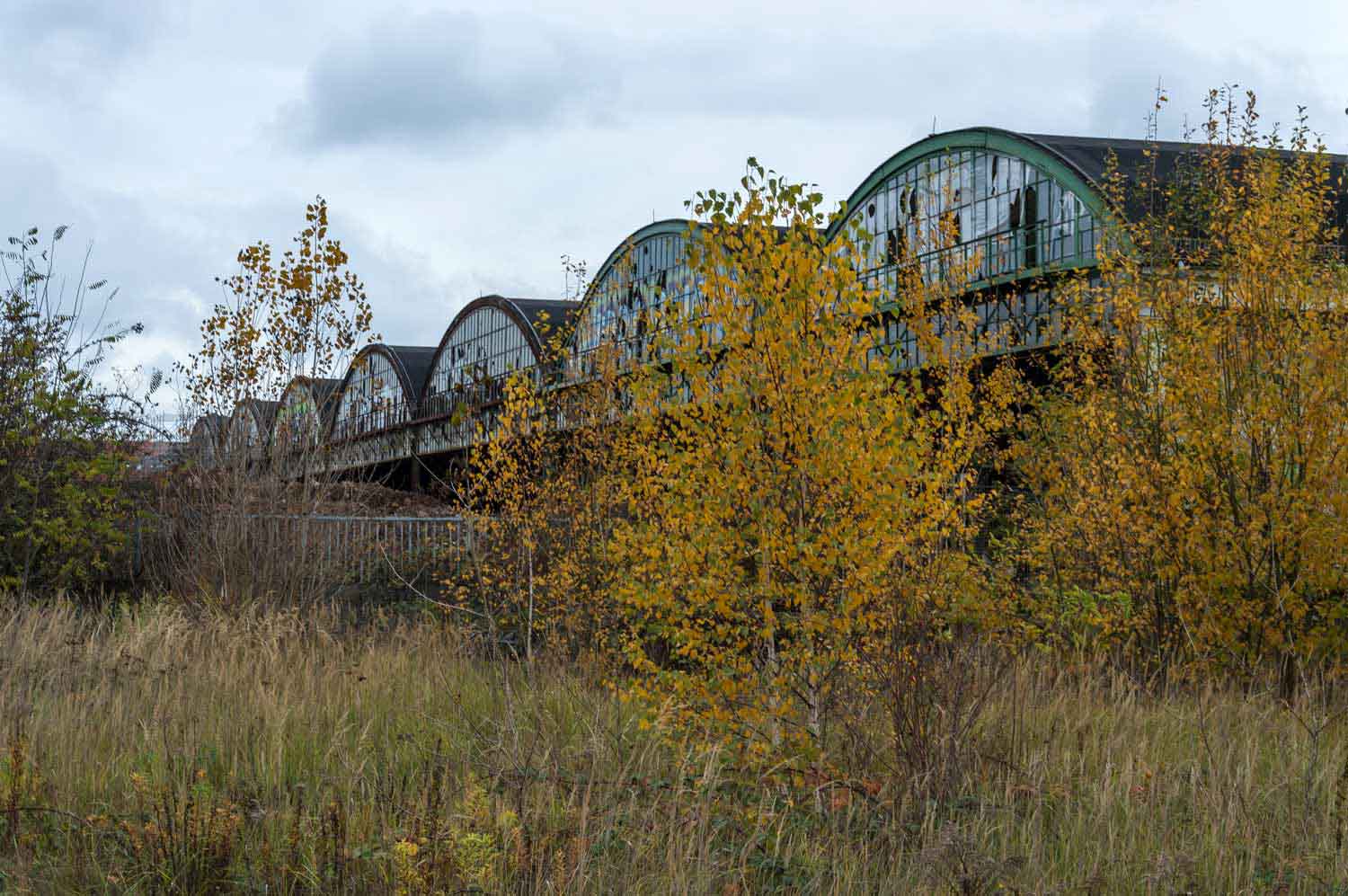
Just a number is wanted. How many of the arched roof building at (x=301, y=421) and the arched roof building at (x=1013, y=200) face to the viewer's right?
0

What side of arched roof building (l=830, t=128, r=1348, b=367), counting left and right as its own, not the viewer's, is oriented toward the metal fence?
front

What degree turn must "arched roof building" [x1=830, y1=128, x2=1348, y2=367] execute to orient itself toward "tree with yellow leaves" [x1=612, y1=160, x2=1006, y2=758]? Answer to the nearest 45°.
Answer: approximately 45° to its left

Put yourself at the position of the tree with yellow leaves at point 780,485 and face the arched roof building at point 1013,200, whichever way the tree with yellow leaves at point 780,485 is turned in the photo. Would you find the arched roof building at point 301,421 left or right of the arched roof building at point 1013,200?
left

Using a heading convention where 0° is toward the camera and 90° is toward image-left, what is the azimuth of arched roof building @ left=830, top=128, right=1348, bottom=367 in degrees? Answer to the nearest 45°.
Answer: approximately 45°

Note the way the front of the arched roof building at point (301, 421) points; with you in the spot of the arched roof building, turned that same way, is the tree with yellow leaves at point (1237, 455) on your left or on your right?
on your left
